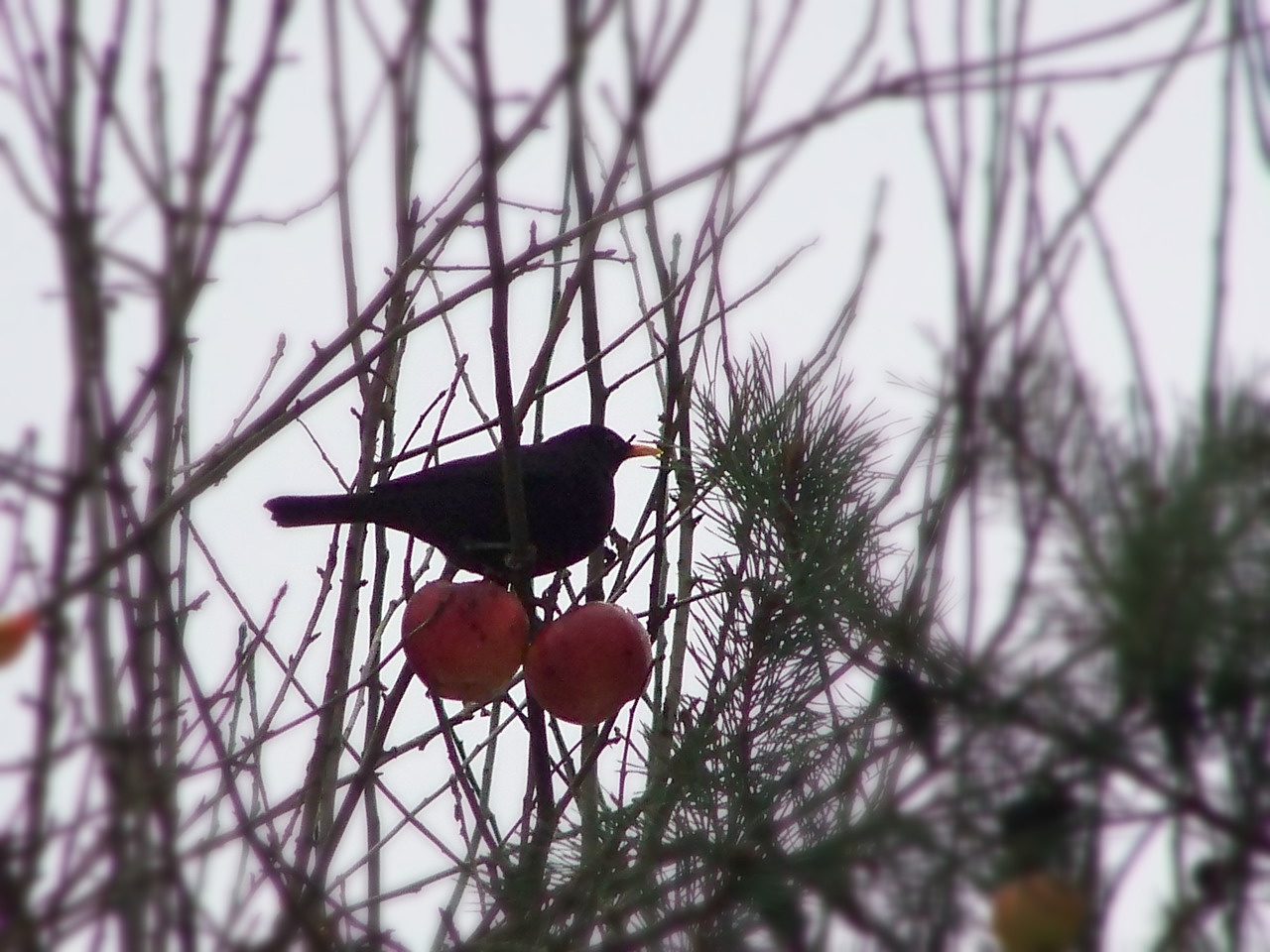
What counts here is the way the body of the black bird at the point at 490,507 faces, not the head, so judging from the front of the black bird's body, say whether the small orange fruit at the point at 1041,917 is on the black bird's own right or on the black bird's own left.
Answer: on the black bird's own right

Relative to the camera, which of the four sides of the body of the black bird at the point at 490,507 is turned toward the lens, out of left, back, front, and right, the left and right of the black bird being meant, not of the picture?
right
